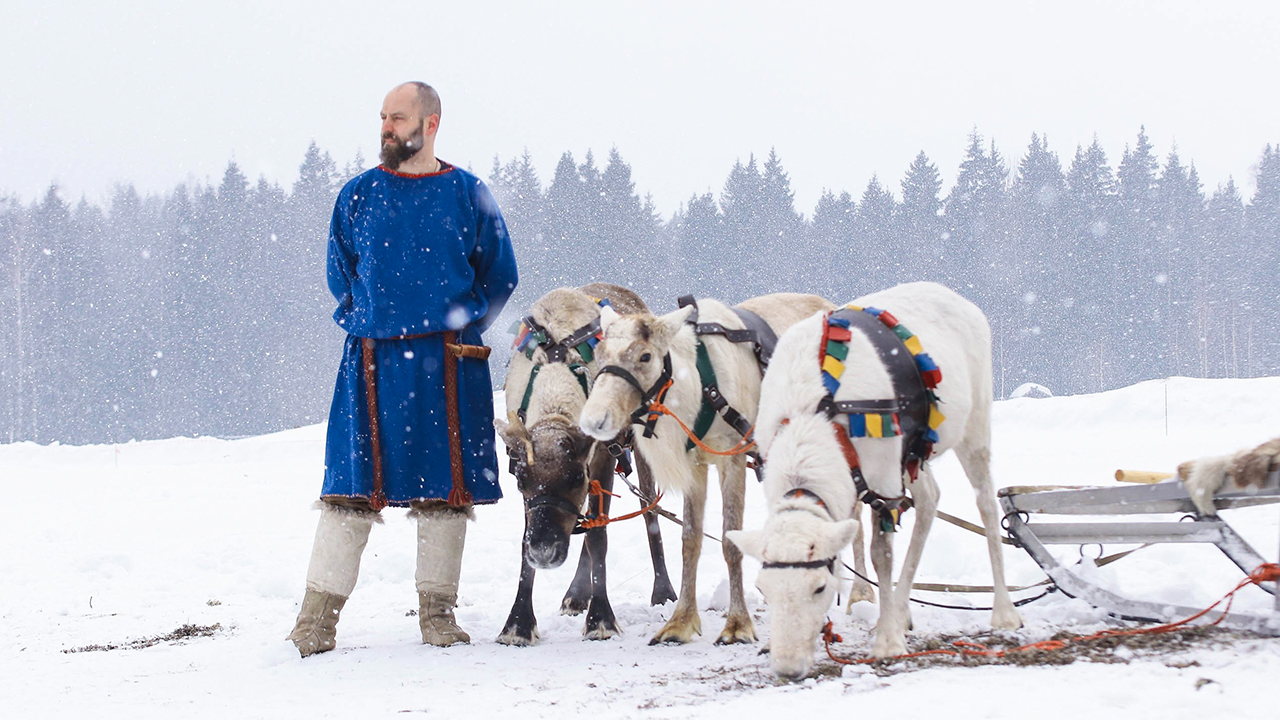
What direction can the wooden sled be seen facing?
to the viewer's left

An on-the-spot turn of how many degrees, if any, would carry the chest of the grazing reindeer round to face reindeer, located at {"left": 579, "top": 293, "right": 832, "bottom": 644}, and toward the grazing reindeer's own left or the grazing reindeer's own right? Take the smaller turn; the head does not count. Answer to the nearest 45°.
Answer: approximately 90° to the grazing reindeer's own right

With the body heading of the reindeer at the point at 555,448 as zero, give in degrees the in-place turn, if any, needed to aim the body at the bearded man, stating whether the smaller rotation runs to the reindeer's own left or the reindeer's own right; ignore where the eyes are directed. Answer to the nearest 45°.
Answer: approximately 45° to the reindeer's own right

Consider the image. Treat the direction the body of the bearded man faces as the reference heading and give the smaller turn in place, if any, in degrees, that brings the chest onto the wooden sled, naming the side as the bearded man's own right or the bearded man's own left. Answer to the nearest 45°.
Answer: approximately 45° to the bearded man's own left

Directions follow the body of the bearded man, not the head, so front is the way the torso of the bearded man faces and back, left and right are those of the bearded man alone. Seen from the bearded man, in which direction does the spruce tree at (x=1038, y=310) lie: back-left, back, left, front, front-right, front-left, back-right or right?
back-left

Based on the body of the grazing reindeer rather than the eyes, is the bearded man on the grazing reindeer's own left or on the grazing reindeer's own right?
on the grazing reindeer's own right

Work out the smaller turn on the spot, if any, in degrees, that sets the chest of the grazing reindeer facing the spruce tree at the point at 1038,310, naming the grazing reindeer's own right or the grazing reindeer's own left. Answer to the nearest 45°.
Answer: approximately 135° to the grazing reindeer's own right

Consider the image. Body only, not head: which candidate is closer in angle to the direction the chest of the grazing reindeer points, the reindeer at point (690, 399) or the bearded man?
the bearded man

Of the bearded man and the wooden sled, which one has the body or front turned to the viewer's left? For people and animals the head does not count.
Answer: the wooden sled

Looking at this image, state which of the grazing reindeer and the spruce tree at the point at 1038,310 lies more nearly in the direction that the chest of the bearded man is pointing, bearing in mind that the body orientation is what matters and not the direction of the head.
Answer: the grazing reindeer

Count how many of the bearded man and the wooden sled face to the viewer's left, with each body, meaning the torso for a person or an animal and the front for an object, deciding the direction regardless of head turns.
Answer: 1

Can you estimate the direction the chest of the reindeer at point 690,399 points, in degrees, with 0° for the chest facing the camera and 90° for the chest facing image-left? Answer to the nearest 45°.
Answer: approximately 45°
